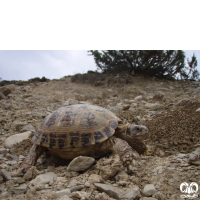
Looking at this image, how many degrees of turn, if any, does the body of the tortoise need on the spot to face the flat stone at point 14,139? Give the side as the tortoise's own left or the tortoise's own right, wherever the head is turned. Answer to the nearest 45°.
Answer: approximately 135° to the tortoise's own left

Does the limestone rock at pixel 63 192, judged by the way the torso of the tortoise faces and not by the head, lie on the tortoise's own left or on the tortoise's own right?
on the tortoise's own right

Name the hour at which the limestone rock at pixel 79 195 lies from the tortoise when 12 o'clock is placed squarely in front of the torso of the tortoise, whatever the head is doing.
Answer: The limestone rock is roughly at 3 o'clock from the tortoise.

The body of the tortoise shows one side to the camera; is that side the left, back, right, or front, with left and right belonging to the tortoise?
right
